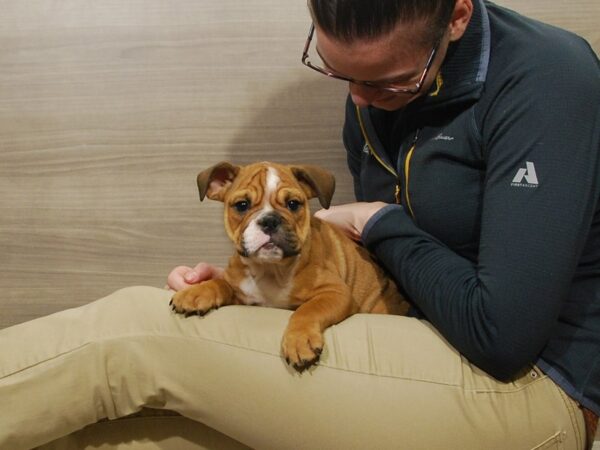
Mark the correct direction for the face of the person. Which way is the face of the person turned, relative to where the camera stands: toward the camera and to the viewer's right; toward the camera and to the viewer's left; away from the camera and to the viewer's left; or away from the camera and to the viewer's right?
toward the camera and to the viewer's left

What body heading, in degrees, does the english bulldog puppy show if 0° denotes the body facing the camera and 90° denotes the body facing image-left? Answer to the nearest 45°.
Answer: approximately 45°

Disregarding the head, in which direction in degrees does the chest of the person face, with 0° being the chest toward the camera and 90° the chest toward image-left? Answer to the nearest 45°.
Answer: approximately 45°
